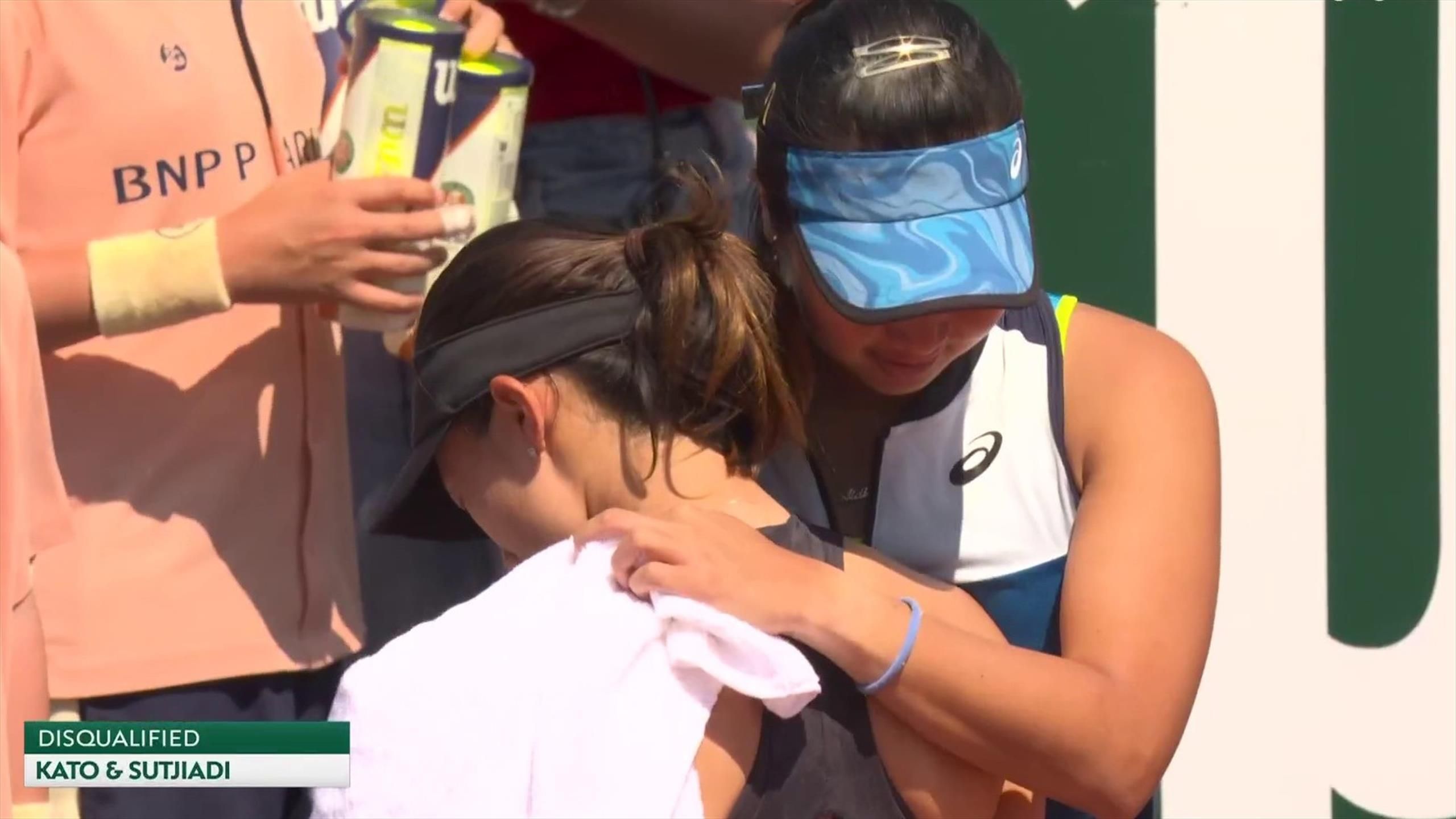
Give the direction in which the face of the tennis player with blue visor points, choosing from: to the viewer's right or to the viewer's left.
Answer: to the viewer's left

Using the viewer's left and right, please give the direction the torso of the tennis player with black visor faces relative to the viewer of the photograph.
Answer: facing away from the viewer and to the left of the viewer

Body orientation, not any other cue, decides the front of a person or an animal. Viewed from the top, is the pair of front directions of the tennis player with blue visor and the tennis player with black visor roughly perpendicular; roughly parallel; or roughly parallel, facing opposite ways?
roughly perpendicular

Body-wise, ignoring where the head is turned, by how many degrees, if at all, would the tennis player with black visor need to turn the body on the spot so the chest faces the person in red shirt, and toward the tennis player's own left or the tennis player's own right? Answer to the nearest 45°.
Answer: approximately 45° to the tennis player's own right

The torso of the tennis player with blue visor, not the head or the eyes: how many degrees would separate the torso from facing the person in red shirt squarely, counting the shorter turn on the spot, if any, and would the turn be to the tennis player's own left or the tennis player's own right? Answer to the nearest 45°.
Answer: approximately 90° to the tennis player's own right
